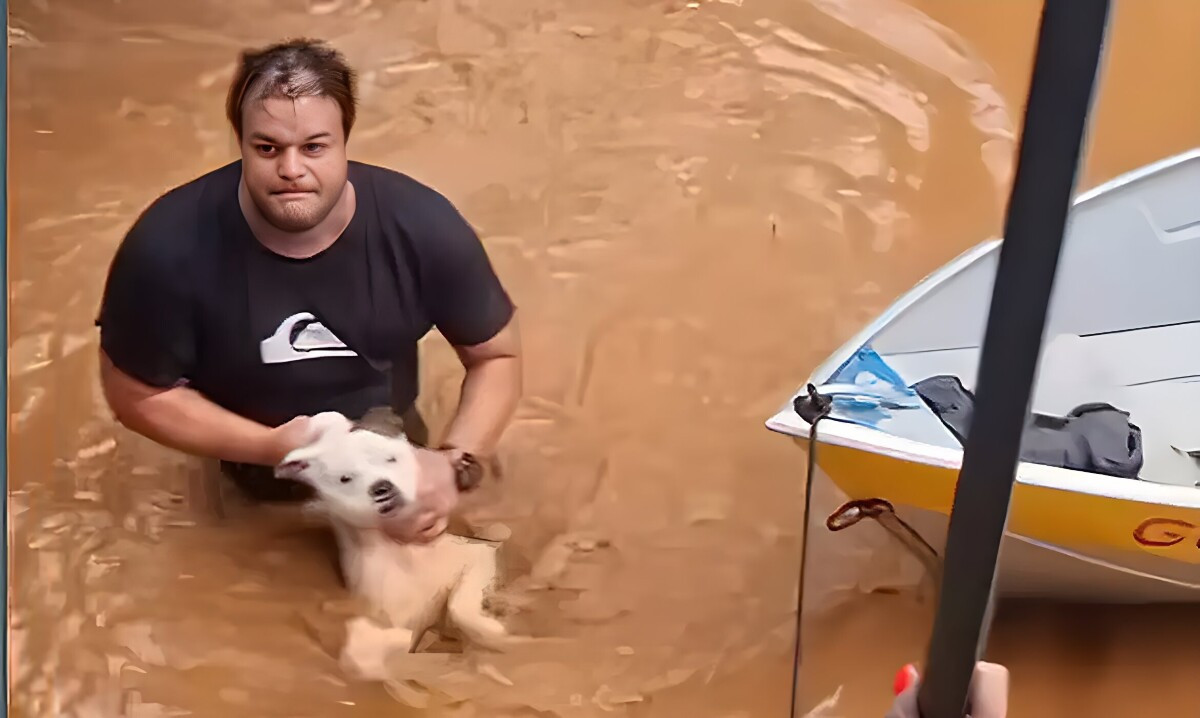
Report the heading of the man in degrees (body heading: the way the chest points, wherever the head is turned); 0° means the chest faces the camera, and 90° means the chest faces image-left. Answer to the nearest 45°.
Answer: approximately 0°

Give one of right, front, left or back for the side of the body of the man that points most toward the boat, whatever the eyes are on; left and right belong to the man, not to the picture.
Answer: left

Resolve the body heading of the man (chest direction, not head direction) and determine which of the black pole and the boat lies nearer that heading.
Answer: the black pole

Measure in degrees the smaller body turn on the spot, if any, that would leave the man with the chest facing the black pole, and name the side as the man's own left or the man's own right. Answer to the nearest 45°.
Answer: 0° — they already face it

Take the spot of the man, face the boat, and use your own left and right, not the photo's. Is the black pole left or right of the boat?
right
